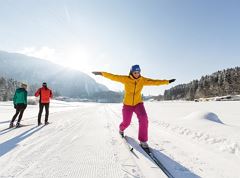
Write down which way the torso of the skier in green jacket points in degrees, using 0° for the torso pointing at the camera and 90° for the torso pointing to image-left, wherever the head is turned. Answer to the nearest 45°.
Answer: approximately 225°

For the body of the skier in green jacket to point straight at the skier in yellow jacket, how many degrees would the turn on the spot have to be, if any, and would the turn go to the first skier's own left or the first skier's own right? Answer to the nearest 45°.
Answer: approximately 90° to the first skier's own right

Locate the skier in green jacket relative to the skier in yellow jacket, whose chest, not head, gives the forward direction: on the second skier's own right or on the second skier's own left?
on the second skier's own right

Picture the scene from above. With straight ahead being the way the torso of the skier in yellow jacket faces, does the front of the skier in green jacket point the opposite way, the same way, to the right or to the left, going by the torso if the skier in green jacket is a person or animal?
the opposite way

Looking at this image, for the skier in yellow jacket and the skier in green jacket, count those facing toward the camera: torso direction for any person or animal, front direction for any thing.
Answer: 1

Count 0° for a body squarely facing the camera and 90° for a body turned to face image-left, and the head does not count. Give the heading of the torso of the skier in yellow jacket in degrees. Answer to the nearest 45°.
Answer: approximately 0°
